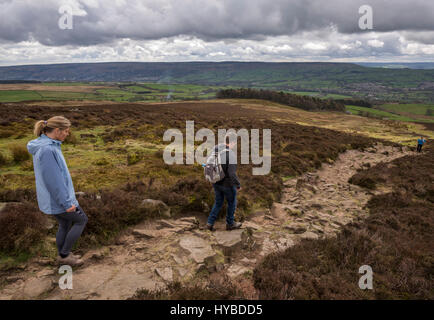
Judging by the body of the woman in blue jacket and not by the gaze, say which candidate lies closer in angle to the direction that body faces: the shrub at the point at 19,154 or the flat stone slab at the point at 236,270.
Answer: the flat stone slab

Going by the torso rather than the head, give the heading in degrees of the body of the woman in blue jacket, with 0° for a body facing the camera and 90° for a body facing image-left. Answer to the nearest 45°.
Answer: approximately 270°

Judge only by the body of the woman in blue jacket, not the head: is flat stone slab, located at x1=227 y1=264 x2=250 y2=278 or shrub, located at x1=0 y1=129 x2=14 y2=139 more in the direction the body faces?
the flat stone slab

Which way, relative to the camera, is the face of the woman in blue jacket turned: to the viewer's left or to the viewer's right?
to the viewer's right

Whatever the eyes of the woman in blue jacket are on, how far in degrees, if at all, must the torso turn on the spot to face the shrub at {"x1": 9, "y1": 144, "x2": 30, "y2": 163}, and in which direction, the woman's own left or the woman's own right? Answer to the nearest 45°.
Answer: approximately 90° to the woman's own left

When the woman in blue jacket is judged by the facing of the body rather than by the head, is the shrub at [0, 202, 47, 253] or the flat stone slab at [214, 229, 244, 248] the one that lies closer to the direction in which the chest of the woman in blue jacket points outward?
the flat stone slab

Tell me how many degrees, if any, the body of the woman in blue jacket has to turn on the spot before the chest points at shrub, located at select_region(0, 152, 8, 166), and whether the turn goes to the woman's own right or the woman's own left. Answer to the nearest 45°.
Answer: approximately 90° to the woman's own left

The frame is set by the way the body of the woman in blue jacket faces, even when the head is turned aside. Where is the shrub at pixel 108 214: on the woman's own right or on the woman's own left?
on the woman's own left

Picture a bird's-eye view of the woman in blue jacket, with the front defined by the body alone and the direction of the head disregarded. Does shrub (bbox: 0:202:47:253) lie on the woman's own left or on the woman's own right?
on the woman's own left
